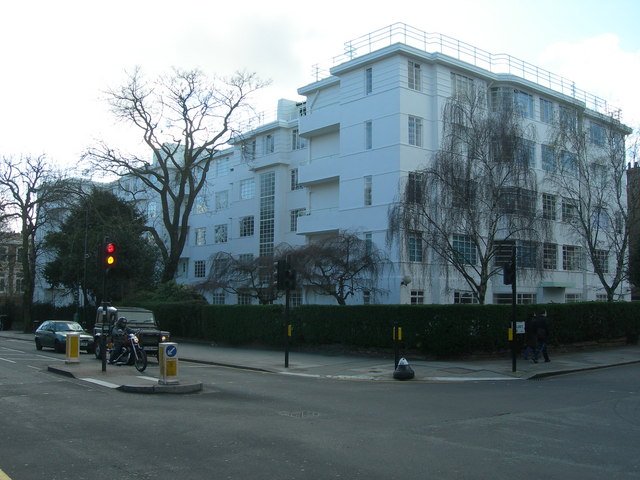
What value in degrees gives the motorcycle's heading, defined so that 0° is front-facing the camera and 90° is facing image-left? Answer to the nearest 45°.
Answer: approximately 315°

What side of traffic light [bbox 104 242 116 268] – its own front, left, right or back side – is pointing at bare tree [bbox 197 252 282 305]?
back

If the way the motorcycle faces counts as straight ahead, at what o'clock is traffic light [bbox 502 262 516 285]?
The traffic light is roughly at 11 o'clock from the motorcycle.

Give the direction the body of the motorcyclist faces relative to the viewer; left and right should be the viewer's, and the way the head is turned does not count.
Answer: facing the viewer and to the right of the viewer

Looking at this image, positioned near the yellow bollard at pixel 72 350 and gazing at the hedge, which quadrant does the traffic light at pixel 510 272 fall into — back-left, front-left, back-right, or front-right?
front-right

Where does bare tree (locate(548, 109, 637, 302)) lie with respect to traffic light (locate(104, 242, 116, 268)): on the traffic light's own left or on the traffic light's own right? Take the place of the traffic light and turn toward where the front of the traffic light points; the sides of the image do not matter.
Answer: on the traffic light's own left

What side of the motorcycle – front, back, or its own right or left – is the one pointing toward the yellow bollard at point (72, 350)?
back

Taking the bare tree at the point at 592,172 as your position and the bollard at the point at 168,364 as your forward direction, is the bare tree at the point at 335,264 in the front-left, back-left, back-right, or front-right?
front-right

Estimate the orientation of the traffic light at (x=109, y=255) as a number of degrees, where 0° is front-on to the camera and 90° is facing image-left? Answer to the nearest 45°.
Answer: approximately 0°

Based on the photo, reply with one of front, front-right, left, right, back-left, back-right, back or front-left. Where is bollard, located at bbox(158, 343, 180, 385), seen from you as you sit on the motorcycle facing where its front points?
front-right
